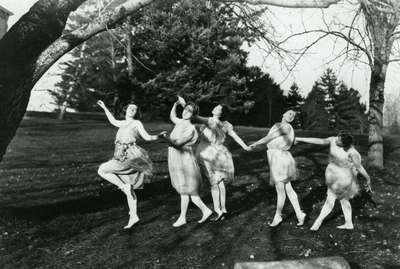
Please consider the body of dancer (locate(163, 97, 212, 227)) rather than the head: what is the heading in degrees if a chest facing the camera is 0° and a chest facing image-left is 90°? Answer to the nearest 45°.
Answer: approximately 45°

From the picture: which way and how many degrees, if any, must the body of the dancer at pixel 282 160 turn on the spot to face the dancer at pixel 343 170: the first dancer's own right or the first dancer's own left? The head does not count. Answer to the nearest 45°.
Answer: approximately 135° to the first dancer's own left

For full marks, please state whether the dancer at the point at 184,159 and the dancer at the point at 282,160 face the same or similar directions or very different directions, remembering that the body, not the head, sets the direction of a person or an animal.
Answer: same or similar directions

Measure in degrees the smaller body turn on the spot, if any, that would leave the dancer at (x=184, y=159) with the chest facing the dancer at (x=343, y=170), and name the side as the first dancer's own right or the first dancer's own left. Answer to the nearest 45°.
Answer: approximately 135° to the first dancer's own left

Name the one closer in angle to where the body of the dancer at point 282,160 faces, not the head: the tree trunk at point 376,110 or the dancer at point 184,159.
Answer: the dancer

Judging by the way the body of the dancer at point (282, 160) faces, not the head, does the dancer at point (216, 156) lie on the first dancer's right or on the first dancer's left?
on the first dancer's right

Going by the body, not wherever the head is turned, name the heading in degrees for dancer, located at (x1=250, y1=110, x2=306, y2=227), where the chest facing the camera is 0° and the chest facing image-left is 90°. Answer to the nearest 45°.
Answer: approximately 45°

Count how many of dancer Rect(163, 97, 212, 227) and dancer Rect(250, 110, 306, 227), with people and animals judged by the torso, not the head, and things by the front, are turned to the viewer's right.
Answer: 0

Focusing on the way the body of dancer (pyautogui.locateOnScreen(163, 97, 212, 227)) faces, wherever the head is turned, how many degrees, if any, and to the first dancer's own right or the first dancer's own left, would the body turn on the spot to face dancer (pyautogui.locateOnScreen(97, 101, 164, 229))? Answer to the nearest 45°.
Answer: approximately 45° to the first dancer's own right

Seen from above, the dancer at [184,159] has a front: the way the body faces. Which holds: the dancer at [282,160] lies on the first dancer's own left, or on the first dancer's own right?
on the first dancer's own left
